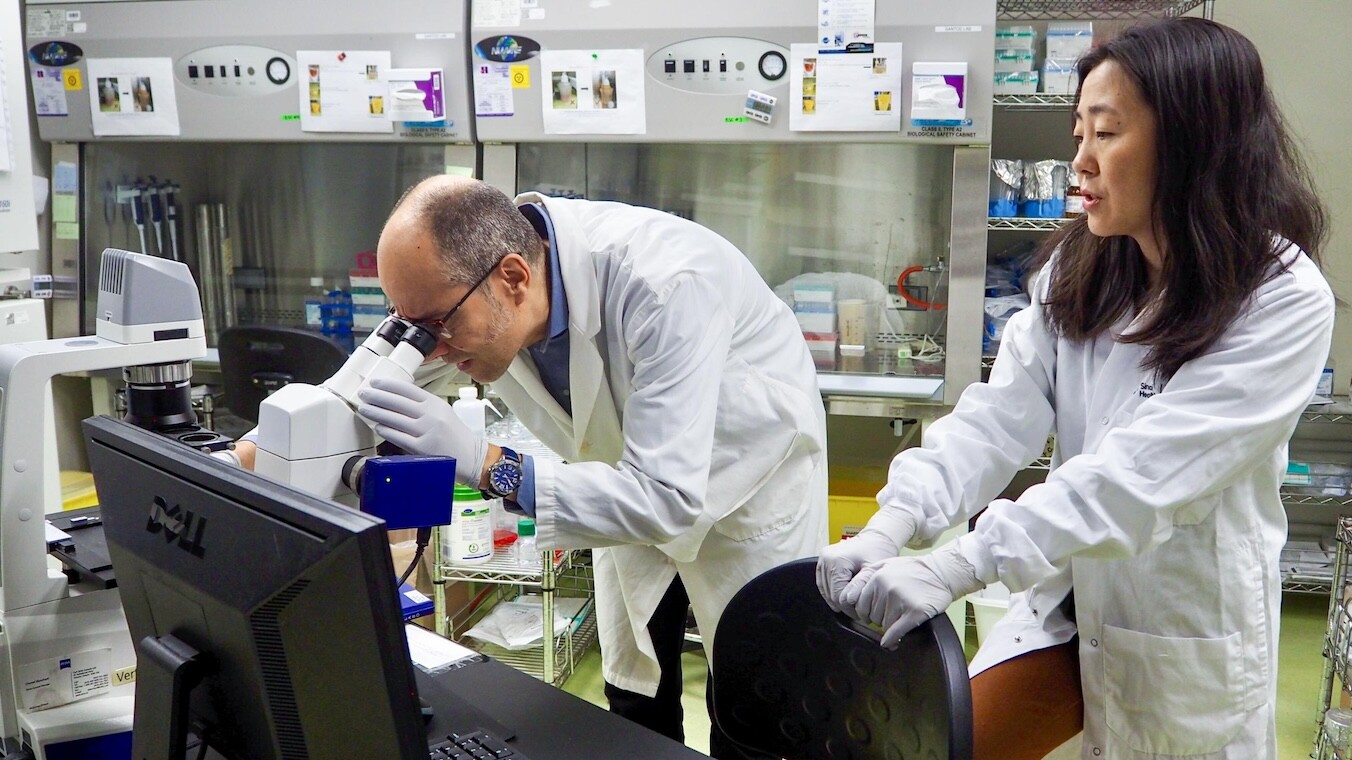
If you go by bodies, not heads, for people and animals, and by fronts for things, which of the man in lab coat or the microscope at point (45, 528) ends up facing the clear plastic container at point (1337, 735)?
the microscope

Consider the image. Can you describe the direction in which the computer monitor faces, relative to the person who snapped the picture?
facing away from the viewer and to the right of the viewer

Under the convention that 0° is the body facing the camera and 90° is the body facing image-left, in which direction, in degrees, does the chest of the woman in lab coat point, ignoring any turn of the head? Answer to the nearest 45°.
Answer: approximately 45°

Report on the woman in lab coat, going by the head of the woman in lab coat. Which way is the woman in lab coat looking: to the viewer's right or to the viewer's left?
to the viewer's left

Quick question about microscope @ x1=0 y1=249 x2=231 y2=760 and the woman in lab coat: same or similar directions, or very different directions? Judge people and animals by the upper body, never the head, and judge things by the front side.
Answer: very different directions

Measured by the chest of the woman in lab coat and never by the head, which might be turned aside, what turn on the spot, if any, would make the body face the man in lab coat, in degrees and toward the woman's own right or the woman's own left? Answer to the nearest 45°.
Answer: approximately 45° to the woman's own right

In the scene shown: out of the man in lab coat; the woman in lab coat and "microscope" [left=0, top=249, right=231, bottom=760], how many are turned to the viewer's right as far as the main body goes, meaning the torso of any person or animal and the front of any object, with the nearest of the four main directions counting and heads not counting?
1

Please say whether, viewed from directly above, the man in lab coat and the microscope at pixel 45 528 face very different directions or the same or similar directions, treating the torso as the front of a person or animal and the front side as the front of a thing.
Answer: very different directions

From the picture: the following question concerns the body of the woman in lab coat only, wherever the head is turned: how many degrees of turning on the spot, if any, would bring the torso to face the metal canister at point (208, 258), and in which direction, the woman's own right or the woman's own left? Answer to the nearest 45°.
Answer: approximately 90° to the woman's own right

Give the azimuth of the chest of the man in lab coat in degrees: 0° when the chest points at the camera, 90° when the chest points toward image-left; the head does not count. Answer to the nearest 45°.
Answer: approximately 90°

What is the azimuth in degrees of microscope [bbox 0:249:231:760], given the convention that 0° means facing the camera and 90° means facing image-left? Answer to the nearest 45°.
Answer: approximately 270°

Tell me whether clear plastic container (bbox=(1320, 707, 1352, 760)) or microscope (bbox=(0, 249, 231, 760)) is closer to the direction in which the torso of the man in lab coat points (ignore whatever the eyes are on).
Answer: the microscope
